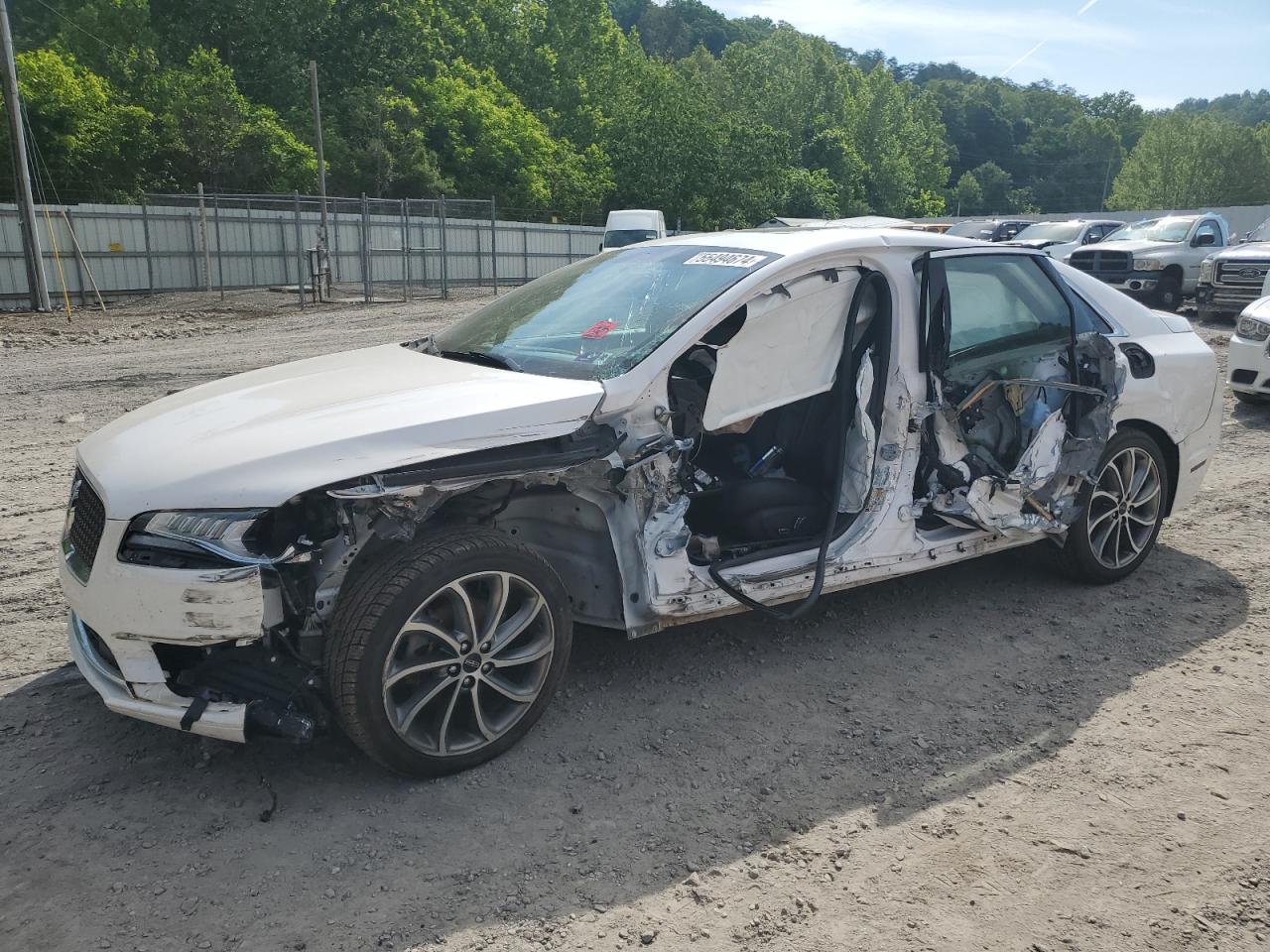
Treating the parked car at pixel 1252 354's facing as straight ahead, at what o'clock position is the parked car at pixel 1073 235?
the parked car at pixel 1073 235 is roughly at 4 o'clock from the parked car at pixel 1252 354.

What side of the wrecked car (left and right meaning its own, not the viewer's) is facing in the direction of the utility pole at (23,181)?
right

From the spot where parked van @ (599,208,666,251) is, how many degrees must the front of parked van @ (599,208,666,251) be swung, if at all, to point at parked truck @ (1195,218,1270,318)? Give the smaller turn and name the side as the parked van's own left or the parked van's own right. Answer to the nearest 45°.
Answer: approximately 45° to the parked van's own left

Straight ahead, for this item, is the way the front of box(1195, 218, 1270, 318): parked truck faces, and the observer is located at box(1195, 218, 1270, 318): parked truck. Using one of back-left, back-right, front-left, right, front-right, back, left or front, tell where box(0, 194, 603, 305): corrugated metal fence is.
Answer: front-right

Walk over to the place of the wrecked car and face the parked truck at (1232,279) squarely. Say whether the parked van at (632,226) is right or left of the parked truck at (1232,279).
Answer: left

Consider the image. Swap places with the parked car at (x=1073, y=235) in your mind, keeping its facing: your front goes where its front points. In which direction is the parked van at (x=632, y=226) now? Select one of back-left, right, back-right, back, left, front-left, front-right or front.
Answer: front-right

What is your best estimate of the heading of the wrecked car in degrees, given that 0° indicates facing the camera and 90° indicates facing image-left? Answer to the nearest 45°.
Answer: approximately 45°

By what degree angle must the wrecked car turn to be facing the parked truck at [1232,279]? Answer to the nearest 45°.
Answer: approximately 180°
